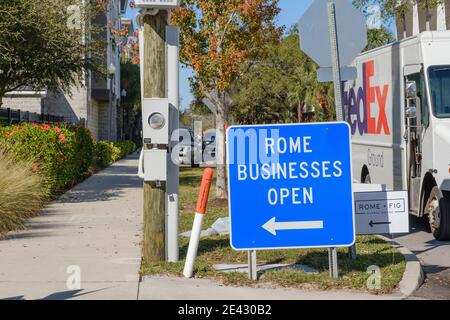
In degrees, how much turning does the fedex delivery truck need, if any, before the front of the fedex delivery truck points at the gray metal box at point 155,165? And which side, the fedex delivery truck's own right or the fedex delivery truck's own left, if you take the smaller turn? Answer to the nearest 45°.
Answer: approximately 90° to the fedex delivery truck's own right

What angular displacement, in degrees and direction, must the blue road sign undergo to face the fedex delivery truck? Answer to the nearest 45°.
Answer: approximately 135° to its left

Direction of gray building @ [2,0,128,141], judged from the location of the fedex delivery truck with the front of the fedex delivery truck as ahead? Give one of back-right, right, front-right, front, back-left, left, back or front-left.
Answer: back

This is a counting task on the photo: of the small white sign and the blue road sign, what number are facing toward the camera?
2

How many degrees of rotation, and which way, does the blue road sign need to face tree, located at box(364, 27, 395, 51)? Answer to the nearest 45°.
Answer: approximately 180°

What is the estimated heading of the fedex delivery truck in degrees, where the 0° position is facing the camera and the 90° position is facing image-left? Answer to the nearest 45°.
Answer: approximately 315°

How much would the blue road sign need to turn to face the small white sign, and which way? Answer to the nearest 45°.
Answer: approximately 135° to its left

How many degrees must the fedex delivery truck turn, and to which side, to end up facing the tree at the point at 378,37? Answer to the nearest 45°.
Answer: approximately 135° to its left

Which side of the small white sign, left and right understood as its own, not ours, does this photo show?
front

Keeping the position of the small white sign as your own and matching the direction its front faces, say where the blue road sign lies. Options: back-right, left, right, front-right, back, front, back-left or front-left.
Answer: front-right

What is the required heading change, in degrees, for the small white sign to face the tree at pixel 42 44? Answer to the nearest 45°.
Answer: approximately 135° to its right

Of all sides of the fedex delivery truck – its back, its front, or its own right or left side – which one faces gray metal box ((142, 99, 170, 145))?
right

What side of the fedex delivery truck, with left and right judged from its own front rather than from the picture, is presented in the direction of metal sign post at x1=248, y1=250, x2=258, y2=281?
right
